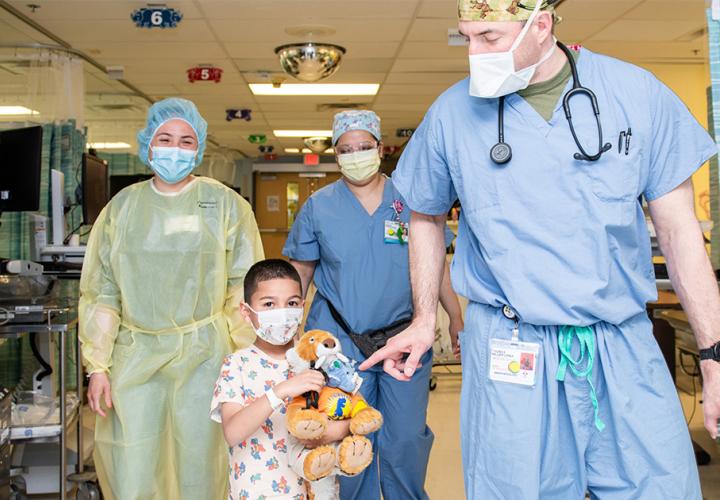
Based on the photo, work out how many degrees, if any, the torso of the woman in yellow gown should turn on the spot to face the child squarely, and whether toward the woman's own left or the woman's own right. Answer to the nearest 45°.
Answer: approximately 45° to the woman's own left

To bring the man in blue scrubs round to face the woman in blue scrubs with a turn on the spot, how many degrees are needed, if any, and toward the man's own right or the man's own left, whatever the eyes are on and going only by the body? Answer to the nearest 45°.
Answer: approximately 135° to the man's own right

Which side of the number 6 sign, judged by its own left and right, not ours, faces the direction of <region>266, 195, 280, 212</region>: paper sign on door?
back

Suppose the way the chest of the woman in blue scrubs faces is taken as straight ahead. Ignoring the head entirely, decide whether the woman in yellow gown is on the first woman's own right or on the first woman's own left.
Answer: on the first woman's own right

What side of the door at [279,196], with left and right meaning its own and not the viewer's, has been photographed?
front

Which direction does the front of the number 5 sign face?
toward the camera

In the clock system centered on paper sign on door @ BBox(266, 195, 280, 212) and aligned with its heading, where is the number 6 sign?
The number 6 sign is roughly at 12 o'clock from the paper sign on door.

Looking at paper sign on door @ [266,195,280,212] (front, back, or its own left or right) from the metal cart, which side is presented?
front

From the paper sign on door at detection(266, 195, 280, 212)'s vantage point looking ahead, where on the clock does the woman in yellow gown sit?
The woman in yellow gown is roughly at 12 o'clock from the paper sign on door.

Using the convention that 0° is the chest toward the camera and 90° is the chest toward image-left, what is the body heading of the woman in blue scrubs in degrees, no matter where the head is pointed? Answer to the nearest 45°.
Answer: approximately 0°
